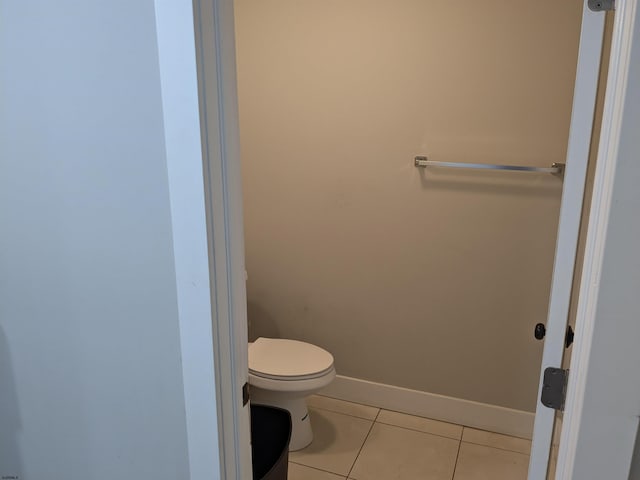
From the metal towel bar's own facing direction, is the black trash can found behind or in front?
in front

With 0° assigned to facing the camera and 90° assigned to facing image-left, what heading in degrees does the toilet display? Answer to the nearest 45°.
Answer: approximately 315°

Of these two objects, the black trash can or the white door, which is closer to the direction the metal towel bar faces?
the white door

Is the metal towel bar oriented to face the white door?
yes

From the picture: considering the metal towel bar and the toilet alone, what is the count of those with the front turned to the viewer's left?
0

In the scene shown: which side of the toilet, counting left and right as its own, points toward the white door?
front

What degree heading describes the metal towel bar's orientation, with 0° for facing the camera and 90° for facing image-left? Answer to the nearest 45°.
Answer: approximately 0°
